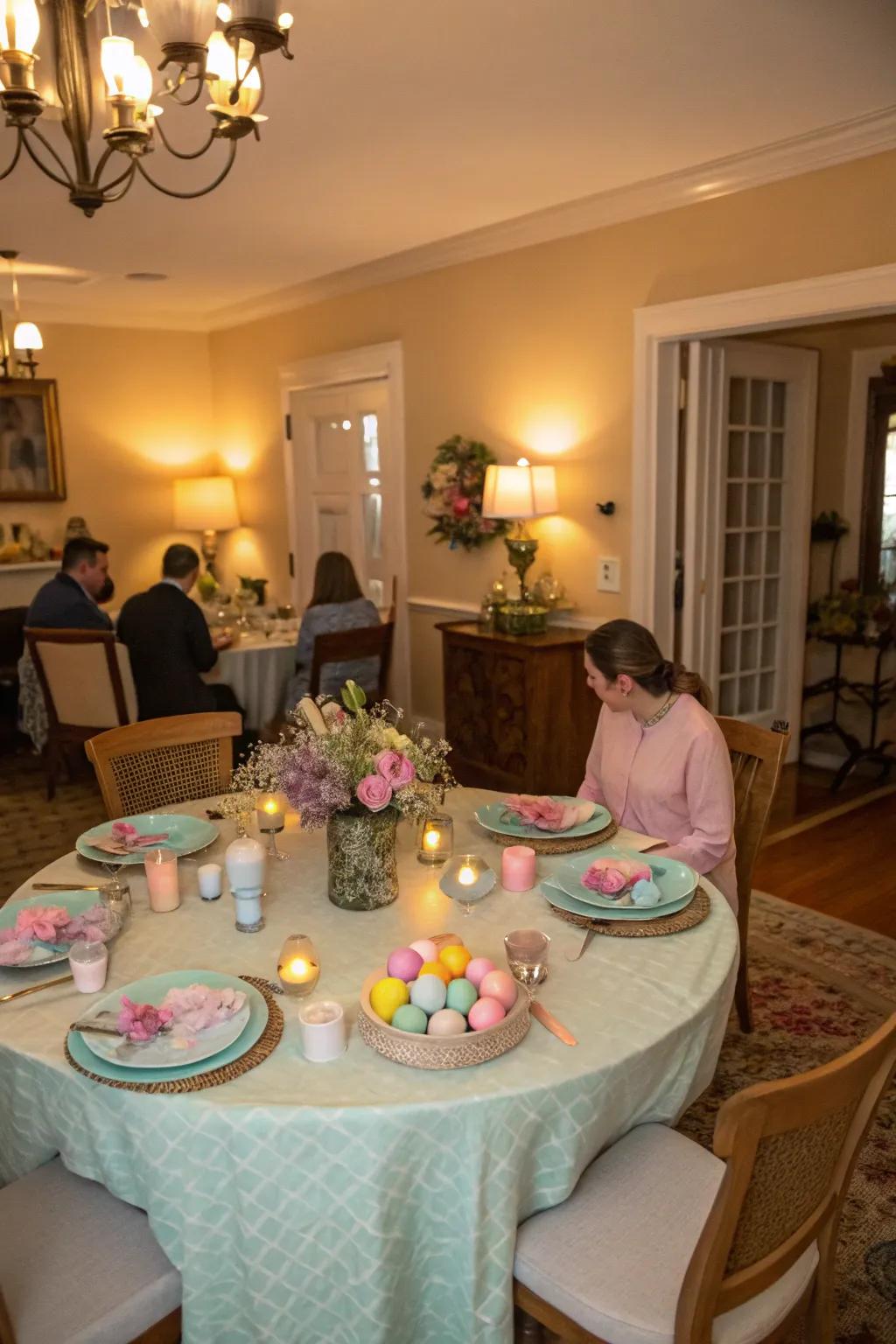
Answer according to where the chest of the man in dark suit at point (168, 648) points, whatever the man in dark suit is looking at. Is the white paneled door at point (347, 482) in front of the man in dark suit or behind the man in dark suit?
in front

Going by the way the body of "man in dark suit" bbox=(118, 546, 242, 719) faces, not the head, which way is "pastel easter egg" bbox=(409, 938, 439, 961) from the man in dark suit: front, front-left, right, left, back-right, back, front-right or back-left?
back-right

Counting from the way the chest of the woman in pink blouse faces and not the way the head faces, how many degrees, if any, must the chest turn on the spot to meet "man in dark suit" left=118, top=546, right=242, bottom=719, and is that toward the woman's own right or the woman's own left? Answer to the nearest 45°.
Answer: approximately 90° to the woman's own right

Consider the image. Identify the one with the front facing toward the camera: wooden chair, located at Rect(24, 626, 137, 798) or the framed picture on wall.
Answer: the framed picture on wall

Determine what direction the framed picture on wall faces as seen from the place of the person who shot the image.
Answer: facing the viewer

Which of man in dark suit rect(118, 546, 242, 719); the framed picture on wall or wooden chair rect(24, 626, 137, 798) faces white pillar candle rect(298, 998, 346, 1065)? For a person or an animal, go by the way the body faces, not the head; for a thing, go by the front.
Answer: the framed picture on wall

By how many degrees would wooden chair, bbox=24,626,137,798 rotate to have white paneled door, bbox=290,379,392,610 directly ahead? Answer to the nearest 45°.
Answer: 0° — it already faces it

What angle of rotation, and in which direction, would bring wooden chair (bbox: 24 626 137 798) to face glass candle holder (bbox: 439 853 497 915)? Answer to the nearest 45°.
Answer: approximately 135° to its right

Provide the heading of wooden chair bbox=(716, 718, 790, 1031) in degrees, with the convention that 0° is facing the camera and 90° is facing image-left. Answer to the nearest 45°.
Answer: approximately 45°

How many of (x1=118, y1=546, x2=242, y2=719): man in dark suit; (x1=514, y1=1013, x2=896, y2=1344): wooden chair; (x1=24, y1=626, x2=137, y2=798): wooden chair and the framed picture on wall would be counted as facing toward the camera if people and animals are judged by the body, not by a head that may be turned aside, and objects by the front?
1

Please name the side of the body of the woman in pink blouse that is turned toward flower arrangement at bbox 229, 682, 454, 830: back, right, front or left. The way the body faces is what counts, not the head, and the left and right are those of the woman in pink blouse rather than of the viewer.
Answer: front

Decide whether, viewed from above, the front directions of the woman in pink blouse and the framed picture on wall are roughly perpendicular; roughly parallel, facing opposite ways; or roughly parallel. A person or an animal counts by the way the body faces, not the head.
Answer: roughly perpendicular

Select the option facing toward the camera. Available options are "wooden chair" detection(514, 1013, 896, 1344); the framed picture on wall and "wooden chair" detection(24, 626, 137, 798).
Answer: the framed picture on wall

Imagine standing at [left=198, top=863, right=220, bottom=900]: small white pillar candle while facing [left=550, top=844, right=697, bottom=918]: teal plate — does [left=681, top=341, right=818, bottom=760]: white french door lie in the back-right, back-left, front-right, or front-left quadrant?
front-left

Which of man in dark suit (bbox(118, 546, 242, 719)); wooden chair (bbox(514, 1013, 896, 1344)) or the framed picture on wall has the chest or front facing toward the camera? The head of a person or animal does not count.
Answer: the framed picture on wall

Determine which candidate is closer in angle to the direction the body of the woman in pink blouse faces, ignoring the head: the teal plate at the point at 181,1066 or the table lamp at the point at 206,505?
the teal plate

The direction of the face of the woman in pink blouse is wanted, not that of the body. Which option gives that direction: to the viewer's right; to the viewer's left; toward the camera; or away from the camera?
to the viewer's left

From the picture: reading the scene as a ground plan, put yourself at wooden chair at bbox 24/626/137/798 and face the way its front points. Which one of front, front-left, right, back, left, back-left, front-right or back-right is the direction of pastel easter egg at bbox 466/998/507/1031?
back-right

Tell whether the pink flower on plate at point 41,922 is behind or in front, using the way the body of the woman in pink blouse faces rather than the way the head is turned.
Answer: in front

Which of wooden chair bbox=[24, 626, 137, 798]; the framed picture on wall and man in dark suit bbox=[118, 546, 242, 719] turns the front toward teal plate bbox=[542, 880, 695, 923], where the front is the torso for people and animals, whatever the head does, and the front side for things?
the framed picture on wall

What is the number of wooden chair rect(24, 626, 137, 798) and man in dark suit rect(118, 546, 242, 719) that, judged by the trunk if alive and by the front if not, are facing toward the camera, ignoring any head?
0

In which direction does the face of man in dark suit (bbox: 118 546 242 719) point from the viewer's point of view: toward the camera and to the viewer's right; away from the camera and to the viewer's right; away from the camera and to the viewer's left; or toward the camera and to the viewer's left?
away from the camera and to the viewer's right
